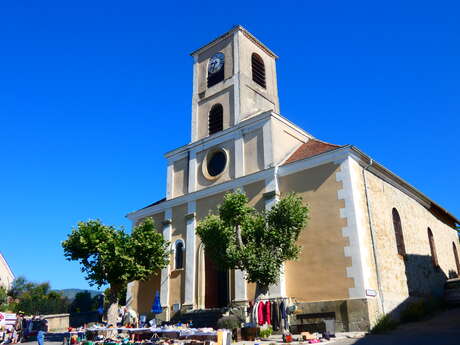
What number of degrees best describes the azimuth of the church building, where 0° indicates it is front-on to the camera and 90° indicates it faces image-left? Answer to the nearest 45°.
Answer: approximately 45°

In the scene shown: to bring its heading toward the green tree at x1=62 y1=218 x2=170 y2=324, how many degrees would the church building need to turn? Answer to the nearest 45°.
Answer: approximately 45° to its right
